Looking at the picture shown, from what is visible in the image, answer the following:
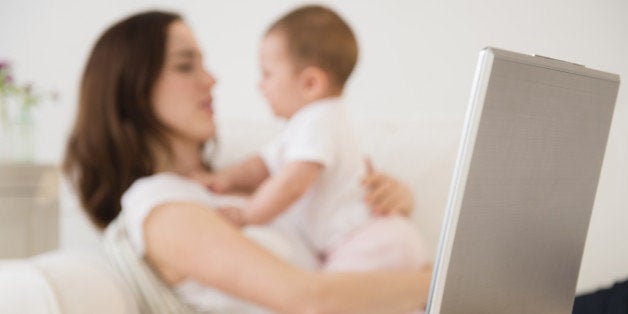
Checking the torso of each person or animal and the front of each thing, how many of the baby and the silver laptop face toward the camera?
0

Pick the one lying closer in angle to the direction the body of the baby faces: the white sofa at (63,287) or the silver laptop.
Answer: the white sofa

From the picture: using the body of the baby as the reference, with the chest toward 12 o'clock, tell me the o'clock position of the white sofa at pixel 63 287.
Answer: The white sofa is roughly at 10 o'clock from the baby.

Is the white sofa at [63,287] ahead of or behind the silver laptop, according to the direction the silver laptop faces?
ahead

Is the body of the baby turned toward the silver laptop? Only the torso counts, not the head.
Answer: no

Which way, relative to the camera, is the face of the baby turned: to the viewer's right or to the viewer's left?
to the viewer's left

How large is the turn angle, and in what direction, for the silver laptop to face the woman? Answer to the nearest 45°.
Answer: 0° — it already faces them

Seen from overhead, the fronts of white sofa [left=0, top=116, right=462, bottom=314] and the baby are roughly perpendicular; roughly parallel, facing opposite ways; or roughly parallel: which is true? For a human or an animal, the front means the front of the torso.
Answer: roughly perpendicular

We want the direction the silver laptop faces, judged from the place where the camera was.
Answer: facing away from the viewer and to the left of the viewer

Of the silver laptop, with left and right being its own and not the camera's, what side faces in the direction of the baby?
front

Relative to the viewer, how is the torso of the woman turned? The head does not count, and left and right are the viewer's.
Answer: facing to the right of the viewer

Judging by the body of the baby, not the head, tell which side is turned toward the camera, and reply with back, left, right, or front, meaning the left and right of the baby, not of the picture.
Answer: left

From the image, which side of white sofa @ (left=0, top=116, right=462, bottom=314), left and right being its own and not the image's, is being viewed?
front
